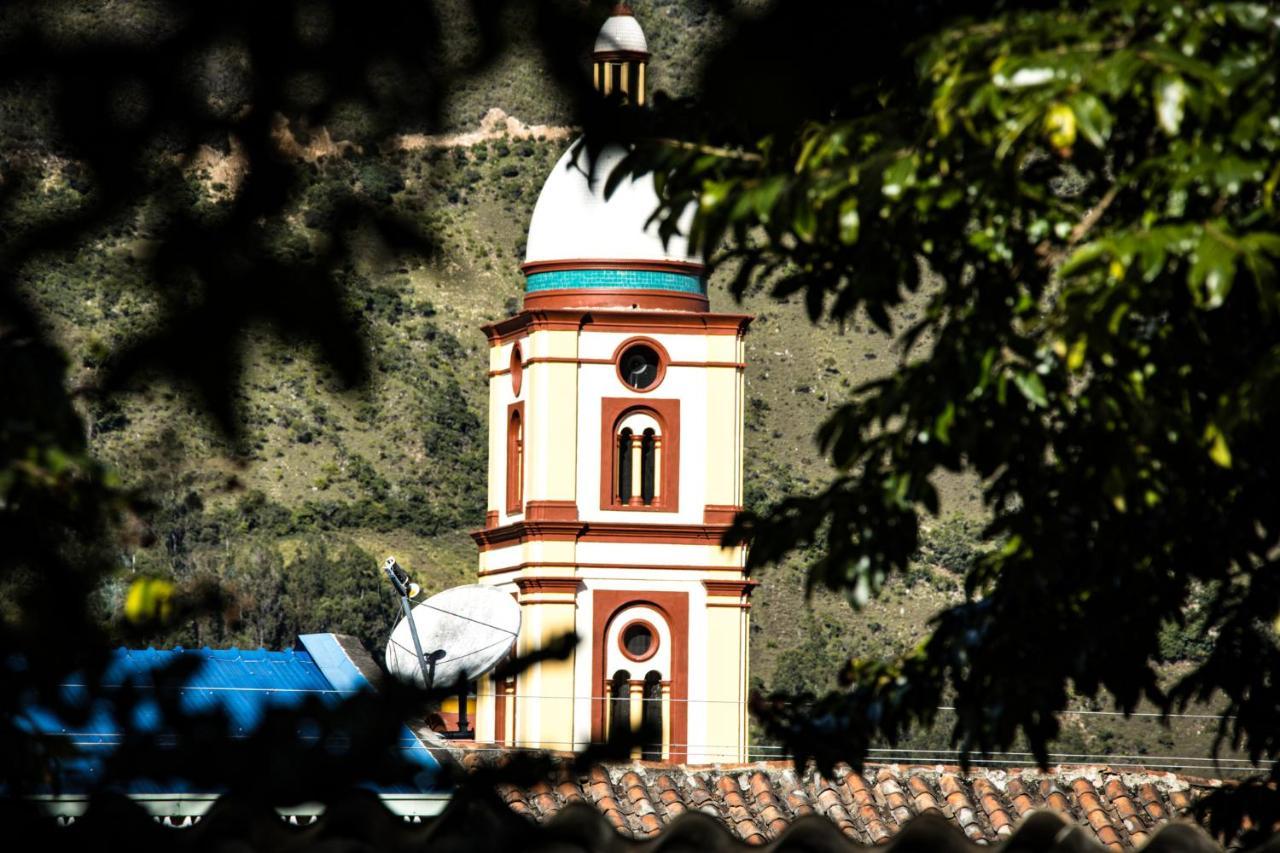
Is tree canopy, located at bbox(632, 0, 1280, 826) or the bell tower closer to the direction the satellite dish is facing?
the tree canopy

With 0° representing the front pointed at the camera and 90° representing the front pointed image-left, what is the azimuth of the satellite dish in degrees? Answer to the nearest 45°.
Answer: approximately 45°

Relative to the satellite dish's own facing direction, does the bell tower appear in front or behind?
behind

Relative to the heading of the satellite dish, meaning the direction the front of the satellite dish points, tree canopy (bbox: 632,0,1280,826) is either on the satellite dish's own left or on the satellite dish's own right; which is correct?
on the satellite dish's own left
